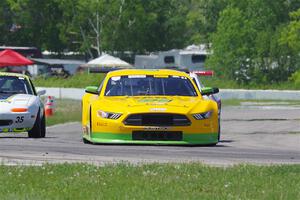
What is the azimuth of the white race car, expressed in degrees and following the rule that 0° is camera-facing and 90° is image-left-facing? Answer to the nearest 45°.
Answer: approximately 0°

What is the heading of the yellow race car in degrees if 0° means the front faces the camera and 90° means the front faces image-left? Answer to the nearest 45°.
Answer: approximately 0°
